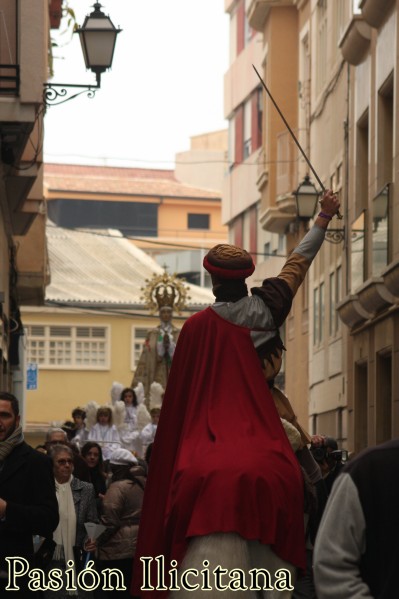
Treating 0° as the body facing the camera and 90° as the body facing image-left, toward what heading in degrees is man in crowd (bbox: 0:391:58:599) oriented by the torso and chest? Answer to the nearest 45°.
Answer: approximately 45°

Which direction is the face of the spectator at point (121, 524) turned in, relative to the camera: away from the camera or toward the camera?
away from the camera

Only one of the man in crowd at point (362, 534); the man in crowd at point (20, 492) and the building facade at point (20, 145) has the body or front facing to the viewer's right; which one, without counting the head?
the building facade

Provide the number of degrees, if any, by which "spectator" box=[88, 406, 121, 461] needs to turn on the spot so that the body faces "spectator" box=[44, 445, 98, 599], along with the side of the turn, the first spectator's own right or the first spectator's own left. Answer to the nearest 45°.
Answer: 0° — they already face them

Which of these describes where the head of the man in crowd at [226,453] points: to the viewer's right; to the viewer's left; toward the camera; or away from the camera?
away from the camera

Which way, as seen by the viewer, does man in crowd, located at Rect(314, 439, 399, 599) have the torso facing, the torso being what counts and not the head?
away from the camera

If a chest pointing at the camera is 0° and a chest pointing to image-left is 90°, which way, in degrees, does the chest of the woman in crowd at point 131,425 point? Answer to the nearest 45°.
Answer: approximately 0°

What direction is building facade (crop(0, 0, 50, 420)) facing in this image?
to the viewer's right

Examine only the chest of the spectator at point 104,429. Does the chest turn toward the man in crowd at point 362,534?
yes

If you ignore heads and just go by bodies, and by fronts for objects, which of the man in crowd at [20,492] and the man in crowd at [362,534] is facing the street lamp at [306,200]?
the man in crowd at [362,534]

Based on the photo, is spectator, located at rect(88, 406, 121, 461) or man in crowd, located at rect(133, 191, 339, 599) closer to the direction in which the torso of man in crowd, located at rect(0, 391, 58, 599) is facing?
the man in crowd

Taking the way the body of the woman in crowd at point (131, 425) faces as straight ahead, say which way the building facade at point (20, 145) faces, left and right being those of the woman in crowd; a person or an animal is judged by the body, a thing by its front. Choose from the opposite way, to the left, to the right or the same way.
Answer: to the left
